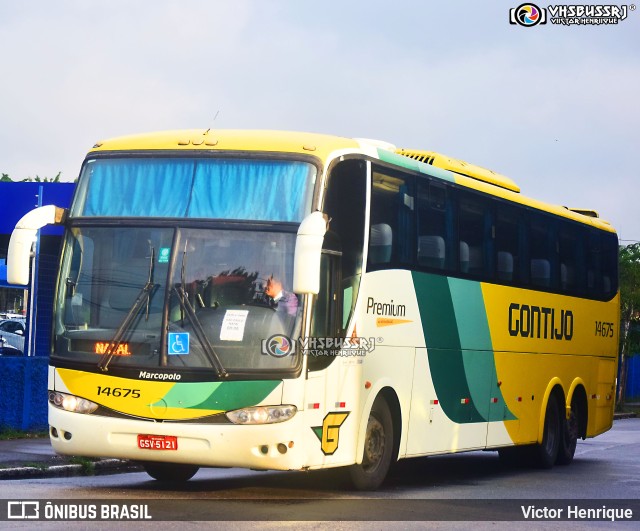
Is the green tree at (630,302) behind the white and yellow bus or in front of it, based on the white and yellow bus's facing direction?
behind

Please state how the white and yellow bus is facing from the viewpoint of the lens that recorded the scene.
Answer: facing the viewer and to the left of the viewer

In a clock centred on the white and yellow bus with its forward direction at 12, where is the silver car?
The silver car is roughly at 4 o'clock from the white and yellow bus.
